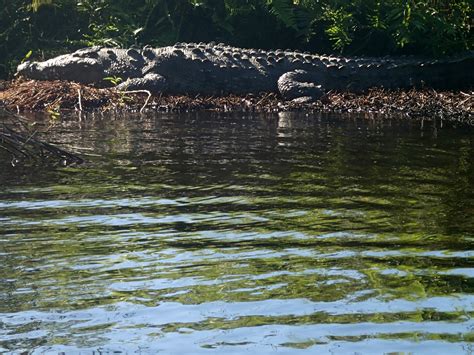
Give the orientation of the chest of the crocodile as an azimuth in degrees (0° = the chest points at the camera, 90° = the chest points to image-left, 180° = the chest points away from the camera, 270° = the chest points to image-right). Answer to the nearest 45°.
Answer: approximately 90°
